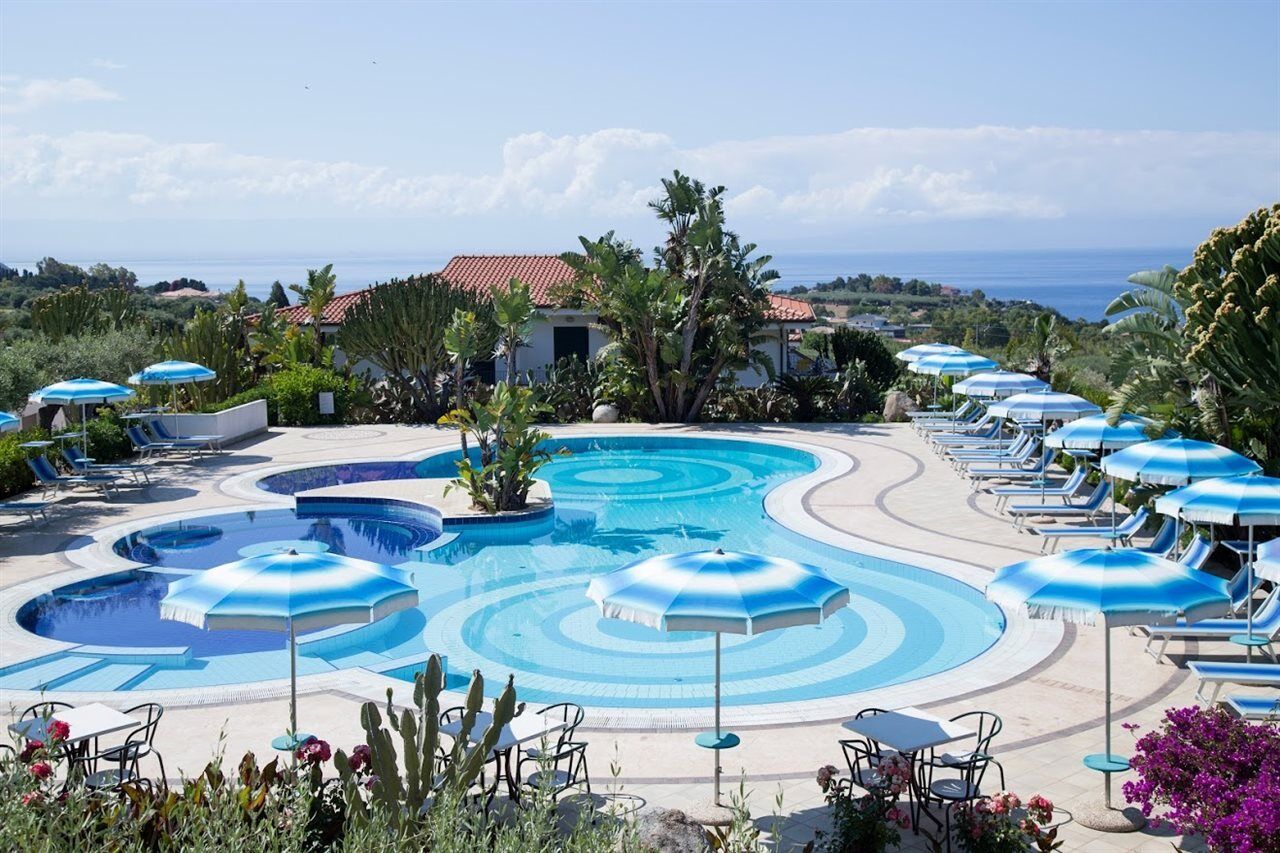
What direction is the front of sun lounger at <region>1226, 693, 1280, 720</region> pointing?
to the viewer's left

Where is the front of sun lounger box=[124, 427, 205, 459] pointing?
to the viewer's right

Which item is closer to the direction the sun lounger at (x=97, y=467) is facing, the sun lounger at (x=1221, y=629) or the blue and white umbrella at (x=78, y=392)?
the sun lounger

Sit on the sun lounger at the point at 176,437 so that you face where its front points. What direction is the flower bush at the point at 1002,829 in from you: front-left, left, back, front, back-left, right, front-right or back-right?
right

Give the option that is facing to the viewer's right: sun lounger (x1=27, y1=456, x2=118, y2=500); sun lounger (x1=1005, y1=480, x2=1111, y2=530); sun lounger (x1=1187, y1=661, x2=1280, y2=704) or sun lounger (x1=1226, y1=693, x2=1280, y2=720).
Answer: sun lounger (x1=27, y1=456, x2=118, y2=500)

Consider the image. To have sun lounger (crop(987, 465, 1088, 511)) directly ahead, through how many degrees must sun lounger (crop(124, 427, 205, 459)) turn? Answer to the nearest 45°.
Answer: approximately 45° to its right

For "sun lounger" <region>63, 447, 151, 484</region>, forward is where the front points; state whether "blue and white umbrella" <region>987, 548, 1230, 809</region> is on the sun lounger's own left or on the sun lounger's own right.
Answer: on the sun lounger's own right

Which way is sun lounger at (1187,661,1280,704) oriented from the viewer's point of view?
to the viewer's left

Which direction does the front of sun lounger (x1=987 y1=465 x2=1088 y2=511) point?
to the viewer's left

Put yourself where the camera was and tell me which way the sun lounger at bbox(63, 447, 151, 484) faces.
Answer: facing to the right of the viewer

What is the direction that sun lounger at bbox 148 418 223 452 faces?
to the viewer's right

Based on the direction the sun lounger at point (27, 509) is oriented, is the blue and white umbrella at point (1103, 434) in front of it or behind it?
in front

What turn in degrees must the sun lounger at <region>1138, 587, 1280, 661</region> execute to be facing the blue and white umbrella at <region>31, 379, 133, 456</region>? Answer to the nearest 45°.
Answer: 0° — it already faces it

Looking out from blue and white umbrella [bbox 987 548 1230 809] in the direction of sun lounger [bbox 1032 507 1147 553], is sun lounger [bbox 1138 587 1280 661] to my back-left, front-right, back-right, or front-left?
front-right

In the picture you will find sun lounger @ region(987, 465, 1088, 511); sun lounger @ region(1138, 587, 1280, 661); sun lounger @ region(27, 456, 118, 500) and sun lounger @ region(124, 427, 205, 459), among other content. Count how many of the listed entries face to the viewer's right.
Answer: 2

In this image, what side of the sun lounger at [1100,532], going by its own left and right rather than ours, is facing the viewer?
left

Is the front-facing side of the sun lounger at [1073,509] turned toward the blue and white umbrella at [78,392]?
yes
